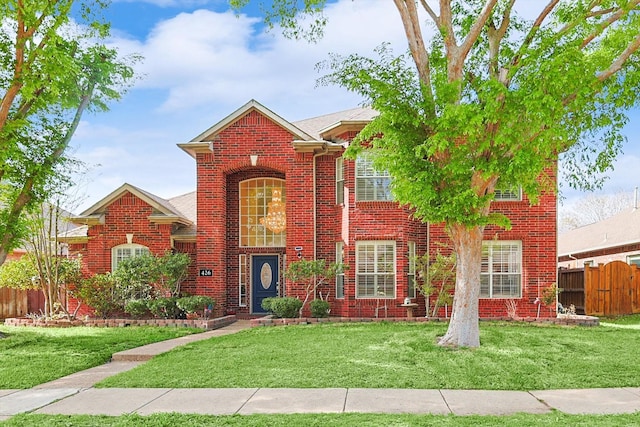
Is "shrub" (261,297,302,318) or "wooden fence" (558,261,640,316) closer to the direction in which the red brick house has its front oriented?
the shrub

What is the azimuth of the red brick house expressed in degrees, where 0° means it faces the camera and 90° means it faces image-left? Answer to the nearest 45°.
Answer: approximately 0°

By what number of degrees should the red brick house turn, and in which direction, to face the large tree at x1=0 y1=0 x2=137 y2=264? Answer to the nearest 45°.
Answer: approximately 45° to its right

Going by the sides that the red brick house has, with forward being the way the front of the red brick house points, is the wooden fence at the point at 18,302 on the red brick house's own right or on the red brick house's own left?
on the red brick house's own right

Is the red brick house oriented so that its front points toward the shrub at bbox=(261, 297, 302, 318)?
yes
